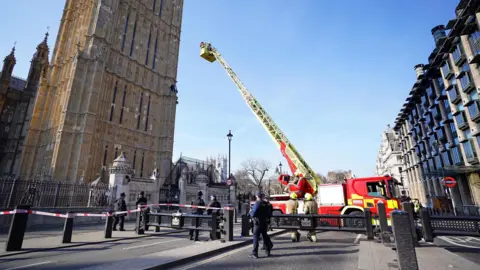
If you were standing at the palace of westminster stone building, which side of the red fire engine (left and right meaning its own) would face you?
back

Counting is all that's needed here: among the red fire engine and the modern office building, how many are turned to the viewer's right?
1

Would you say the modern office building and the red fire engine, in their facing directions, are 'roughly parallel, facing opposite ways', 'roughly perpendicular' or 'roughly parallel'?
roughly parallel, facing opposite ways

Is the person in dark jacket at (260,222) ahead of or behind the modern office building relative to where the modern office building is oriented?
ahead

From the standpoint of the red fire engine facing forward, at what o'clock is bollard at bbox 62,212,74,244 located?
The bollard is roughly at 5 o'clock from the red fire engine.

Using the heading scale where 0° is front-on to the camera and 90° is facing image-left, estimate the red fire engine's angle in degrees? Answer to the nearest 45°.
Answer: approximately 270°

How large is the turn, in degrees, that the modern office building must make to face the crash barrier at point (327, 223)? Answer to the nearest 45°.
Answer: approximately 45° to its left

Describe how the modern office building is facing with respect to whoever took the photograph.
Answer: facing the viewer and to the left of the viewer

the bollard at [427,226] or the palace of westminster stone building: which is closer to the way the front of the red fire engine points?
the bollard

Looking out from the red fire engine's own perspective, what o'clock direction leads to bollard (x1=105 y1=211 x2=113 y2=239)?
The bollard is roughly at 5 o'clock from the red fire engine.

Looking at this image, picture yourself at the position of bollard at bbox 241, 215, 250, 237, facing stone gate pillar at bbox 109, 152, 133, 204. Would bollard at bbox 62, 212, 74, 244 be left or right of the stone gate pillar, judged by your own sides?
left

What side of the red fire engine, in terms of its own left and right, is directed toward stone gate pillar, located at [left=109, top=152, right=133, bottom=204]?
back

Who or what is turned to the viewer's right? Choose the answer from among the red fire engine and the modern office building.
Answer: the red fire engine

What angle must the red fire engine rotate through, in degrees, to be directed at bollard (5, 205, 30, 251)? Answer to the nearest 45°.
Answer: approximately 135° to its right

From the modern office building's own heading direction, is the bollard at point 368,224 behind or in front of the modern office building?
in front

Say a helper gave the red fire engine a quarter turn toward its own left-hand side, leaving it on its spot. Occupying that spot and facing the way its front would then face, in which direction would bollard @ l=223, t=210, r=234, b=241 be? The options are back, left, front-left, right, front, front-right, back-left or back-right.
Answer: back-left

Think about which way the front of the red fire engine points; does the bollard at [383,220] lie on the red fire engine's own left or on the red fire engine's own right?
on the red fire engine's own right
